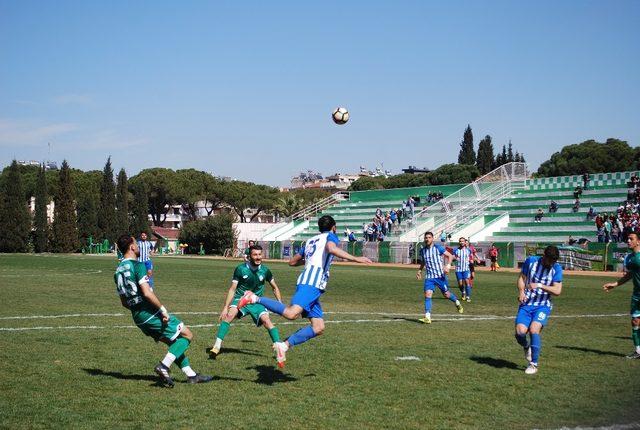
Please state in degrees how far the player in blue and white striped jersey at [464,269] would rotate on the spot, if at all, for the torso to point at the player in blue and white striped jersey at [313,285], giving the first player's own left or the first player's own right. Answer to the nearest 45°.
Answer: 0° — they already face them

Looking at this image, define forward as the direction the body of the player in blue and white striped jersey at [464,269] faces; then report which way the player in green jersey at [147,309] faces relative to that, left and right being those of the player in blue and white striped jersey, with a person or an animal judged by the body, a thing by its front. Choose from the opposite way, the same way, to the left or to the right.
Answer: the opposite way

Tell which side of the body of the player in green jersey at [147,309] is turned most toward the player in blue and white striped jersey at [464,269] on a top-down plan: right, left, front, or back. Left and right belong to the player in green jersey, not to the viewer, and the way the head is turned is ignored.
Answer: front

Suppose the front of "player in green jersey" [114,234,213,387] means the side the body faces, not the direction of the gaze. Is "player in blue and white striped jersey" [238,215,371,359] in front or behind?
in front

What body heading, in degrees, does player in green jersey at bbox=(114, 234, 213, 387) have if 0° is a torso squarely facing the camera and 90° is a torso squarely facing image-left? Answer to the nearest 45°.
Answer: approximately 225°

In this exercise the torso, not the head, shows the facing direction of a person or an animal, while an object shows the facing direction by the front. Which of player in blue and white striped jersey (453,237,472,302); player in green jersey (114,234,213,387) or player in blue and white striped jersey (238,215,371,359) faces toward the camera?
player in blue and white striped jersey (453,237,472,302)

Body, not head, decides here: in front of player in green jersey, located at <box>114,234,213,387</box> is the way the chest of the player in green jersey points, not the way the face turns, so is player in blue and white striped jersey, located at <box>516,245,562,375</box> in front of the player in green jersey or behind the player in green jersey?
in front

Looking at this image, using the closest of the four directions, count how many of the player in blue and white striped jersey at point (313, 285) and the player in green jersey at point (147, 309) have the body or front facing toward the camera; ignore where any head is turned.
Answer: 0

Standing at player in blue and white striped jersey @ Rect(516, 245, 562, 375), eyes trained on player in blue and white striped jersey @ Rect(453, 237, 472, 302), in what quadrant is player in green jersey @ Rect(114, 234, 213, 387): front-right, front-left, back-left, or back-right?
back-left

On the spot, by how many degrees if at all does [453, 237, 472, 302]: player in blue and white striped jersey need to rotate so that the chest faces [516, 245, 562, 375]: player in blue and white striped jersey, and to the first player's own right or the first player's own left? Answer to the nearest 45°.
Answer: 0° — they already face them

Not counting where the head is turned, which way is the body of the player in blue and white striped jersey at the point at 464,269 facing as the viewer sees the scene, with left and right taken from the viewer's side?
facing the viewer

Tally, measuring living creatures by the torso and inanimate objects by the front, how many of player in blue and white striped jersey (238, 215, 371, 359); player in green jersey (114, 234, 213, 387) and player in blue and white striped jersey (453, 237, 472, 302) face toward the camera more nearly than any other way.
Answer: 1

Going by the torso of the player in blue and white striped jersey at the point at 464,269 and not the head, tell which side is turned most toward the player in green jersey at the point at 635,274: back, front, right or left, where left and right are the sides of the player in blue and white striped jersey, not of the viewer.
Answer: front
